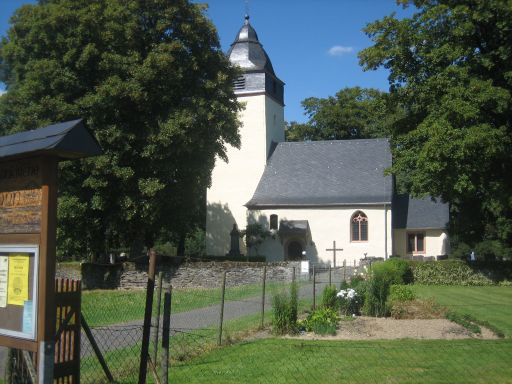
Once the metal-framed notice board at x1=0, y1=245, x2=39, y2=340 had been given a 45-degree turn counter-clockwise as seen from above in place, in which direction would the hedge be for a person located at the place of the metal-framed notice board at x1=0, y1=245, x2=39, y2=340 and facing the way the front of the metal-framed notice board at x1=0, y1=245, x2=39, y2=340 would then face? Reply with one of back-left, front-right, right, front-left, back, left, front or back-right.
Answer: back-left

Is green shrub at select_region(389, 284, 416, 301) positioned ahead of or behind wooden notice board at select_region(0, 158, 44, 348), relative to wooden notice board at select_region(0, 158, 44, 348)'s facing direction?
behind

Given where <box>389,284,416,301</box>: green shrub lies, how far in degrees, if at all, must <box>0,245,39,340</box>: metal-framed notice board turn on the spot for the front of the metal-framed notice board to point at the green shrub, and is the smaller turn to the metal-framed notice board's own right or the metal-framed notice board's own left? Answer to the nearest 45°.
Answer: approximately 180°

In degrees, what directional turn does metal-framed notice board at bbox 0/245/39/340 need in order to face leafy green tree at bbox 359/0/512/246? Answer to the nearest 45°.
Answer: approximately 180°

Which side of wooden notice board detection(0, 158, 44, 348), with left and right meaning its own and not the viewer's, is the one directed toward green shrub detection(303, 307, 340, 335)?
back

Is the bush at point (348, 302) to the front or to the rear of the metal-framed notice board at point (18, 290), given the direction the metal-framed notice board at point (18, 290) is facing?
to the rear

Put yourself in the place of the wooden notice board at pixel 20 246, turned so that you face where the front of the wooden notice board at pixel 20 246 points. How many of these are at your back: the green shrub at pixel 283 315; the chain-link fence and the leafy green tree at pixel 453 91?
3

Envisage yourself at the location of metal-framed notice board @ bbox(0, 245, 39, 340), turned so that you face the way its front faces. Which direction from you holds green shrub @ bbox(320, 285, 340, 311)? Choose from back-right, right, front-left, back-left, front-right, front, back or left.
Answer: back
